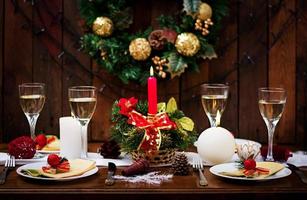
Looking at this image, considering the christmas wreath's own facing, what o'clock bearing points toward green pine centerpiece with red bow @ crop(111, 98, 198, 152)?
The green pine centerpiece with red bow is roughly at 12 o'clock from the christmas wreath.

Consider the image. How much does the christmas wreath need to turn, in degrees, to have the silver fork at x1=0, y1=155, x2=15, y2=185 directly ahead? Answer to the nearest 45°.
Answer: approximately 45° to its right

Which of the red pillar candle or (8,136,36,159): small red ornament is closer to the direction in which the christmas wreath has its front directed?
the red pillar candle

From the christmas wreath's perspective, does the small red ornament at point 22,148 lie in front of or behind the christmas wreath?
in front

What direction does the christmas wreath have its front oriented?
toward the camera

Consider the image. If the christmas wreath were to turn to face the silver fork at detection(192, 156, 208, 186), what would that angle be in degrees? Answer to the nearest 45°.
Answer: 0° — it already faces it

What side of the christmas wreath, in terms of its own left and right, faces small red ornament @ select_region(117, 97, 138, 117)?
front

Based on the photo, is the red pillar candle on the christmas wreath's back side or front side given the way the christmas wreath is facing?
on the front side

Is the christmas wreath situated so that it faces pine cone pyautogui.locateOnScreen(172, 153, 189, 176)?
yes

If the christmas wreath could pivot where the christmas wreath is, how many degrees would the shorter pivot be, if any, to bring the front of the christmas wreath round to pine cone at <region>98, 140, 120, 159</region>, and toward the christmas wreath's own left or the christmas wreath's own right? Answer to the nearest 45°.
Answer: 0° — it already faces it
